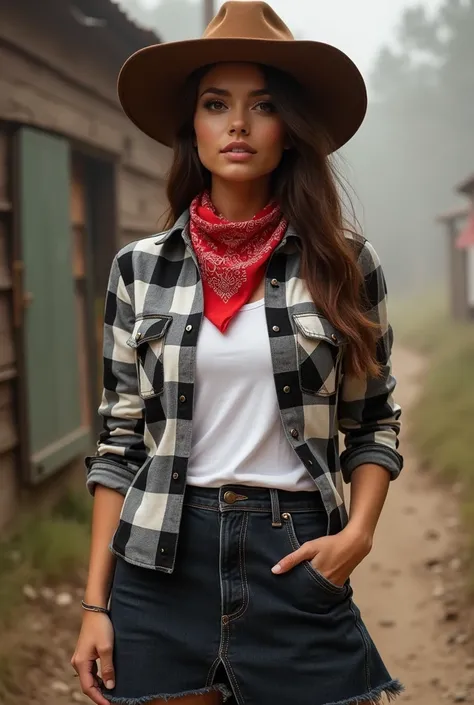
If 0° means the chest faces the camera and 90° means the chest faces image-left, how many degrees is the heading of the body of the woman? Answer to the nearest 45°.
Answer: approximately 0°

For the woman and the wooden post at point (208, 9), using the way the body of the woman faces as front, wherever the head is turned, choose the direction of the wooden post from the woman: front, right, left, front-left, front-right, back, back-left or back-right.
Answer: back

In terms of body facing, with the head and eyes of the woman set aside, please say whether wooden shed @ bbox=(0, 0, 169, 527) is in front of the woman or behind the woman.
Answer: behind

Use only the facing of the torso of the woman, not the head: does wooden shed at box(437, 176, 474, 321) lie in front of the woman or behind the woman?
behind
